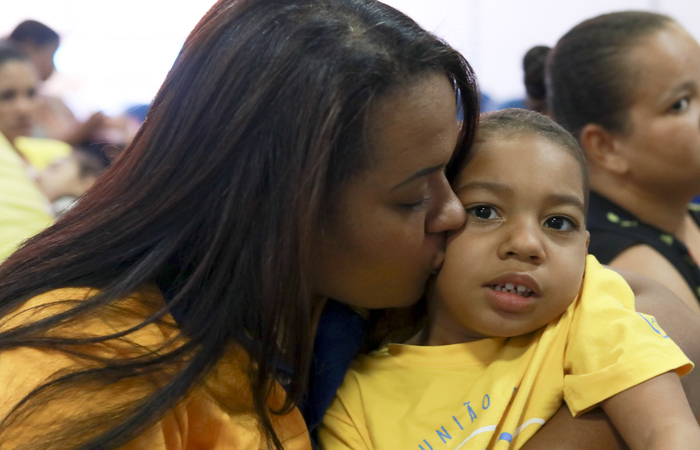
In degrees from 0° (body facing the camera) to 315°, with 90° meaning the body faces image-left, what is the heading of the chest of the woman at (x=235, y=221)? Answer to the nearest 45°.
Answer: approximately 270°

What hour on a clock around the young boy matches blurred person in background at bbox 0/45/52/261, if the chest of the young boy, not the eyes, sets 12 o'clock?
The blurred person in background is roughly at 4 o'clock from the young boy.

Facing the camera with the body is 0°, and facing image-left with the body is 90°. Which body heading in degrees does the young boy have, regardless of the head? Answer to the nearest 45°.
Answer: approximately 0°

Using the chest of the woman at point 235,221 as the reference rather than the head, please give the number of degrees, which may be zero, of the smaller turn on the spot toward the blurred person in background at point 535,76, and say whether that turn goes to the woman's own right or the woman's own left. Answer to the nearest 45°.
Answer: approximately 45° to the woman's own left

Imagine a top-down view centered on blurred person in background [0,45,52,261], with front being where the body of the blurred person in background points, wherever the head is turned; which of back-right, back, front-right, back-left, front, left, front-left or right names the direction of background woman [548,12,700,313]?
front

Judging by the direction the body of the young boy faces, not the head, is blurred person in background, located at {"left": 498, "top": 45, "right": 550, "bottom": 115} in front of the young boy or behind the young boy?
behind

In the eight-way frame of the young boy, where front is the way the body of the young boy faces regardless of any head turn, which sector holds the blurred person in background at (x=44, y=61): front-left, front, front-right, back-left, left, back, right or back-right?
back-right

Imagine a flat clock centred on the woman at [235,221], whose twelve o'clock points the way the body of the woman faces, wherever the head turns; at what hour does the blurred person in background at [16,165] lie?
The blurred person in background is roughly at 8 o'clock from the woman.
